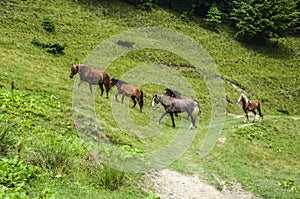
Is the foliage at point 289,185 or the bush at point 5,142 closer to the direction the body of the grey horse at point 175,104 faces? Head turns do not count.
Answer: the bush

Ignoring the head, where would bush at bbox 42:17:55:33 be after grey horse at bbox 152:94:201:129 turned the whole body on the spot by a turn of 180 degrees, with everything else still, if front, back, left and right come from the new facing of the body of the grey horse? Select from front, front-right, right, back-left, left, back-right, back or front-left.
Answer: back-left

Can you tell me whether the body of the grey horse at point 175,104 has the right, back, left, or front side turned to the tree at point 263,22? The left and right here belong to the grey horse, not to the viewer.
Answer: right

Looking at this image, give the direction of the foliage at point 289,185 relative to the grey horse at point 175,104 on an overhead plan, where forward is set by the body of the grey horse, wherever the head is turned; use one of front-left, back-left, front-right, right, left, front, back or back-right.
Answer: back-left

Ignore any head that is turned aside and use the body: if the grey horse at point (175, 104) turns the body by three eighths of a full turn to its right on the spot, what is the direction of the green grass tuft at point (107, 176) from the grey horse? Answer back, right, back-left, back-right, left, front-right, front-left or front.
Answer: back-right

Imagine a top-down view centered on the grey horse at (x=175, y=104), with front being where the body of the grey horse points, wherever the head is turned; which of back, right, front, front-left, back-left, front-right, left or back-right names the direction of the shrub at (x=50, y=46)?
front-right

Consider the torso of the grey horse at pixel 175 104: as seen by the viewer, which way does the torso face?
to the viewer's left

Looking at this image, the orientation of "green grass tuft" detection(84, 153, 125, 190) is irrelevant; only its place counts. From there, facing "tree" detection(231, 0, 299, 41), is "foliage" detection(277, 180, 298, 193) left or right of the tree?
right

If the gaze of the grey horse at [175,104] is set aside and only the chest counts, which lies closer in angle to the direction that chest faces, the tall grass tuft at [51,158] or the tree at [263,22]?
the tall grass tuft
